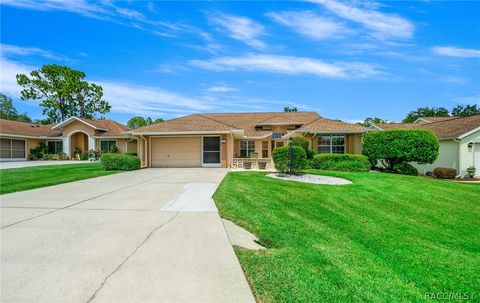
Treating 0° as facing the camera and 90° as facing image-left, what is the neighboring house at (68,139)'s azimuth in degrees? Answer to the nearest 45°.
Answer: approximately 0°

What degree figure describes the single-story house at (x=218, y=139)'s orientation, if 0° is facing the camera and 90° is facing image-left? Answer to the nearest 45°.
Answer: approximately 0°

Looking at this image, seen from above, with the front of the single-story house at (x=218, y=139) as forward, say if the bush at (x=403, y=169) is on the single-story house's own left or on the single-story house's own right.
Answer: on the single-story house's own left

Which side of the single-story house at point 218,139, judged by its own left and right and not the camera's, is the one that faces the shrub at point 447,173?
left

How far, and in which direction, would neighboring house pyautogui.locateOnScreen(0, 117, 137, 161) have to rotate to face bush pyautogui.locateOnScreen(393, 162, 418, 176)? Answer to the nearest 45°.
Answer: approximately 45° to its left

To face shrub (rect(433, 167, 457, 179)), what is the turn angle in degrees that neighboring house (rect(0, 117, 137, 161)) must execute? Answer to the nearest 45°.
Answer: approximately 45° to its left

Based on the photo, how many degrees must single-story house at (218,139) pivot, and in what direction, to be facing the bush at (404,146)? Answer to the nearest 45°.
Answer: approximately 45° to its left

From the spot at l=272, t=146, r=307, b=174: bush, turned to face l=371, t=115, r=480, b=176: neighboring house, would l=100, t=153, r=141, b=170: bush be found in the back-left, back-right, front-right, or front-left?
back-left
